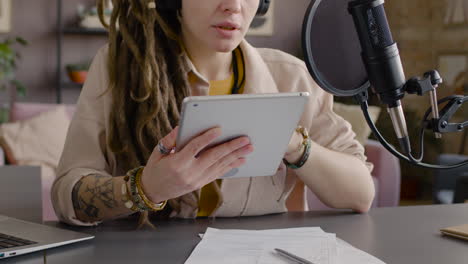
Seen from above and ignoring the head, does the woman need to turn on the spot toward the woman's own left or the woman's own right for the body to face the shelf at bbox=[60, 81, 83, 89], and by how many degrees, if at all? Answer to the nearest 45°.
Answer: approximately 180°

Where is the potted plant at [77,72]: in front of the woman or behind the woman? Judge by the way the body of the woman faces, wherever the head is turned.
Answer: behind

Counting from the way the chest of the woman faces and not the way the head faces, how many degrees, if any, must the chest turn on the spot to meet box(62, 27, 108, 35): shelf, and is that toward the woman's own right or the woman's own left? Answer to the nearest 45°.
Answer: approximately 180°

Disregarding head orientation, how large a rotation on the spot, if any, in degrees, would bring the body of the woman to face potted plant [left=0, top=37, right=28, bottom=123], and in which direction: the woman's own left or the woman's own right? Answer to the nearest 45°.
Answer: approximately 135° to the woman's own right

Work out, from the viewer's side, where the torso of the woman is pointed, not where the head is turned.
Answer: toward the camera

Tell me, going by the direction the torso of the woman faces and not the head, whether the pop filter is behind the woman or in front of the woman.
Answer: in front
